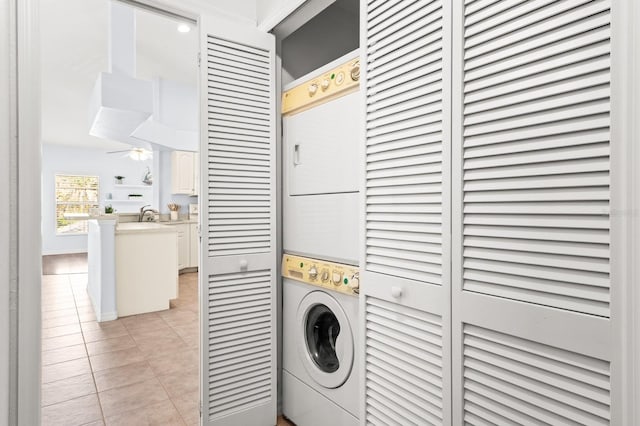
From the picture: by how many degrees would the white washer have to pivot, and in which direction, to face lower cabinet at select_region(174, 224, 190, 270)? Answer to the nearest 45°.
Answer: approximately 90° to its right

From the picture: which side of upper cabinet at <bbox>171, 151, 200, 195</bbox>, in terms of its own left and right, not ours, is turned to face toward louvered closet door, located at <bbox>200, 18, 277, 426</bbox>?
front

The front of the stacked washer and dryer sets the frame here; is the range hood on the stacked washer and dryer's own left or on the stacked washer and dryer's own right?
on the stacked washer and dryer's own right

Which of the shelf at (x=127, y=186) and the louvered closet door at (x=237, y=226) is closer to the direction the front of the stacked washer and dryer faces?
the louvered closet door

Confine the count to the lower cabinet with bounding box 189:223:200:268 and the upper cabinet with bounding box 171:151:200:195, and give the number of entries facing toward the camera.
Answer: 2

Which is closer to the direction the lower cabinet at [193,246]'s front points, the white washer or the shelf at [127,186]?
the white washer

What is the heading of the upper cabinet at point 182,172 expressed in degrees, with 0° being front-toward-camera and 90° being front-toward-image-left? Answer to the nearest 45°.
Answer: approximately 0°
